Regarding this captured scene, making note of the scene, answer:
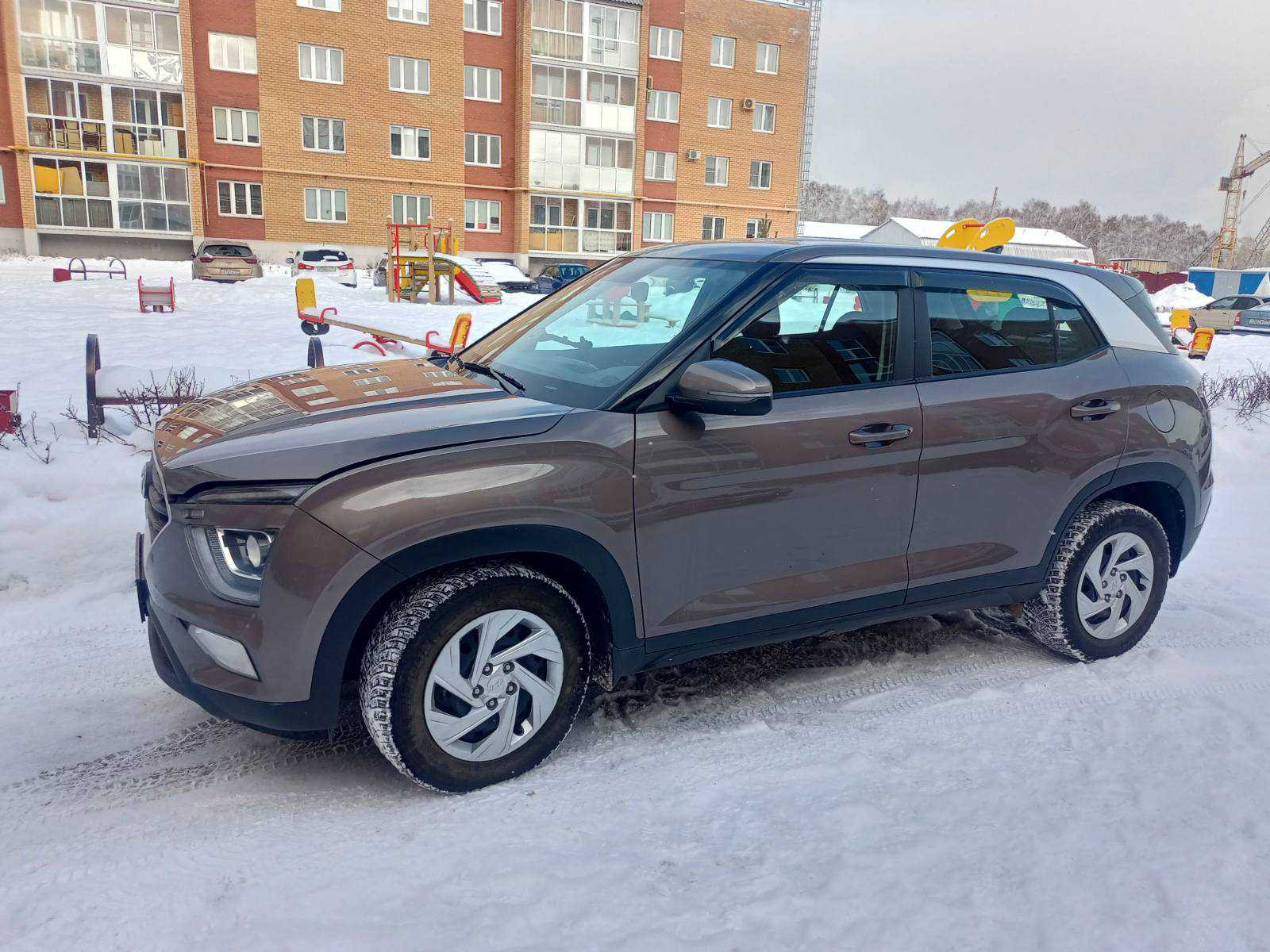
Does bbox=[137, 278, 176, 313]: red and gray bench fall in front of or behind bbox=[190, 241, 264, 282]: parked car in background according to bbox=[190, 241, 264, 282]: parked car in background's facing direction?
behind

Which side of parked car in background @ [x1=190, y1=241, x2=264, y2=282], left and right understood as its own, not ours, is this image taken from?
back

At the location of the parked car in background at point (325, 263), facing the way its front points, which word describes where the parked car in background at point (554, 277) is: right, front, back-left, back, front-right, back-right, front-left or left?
back-right

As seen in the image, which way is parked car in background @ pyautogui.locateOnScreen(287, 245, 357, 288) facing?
away from the camera

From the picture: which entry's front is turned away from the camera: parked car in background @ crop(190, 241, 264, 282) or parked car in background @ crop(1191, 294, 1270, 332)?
parked car in background @ crop(190, 241, 264, 282)

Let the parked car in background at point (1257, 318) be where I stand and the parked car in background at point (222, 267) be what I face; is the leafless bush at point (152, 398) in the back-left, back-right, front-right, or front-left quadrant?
front-left

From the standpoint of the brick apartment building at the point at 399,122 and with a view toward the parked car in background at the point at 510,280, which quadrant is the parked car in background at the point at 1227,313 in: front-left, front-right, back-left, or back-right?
front-left

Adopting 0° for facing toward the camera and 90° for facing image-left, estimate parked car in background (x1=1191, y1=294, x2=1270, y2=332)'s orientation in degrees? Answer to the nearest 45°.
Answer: approximately 90°

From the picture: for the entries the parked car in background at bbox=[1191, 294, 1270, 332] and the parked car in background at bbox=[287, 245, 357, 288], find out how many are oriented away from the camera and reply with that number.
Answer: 1

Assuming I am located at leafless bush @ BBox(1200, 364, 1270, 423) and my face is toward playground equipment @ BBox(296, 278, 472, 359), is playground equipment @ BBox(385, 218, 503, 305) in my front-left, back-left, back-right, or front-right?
front-right

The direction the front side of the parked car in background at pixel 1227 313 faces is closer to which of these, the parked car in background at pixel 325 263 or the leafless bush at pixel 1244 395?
the parked car in background

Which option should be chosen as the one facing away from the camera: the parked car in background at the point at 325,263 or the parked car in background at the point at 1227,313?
the parked car in background at the point at 325,263

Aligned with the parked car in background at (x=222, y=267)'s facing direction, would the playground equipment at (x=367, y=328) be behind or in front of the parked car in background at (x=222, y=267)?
behind

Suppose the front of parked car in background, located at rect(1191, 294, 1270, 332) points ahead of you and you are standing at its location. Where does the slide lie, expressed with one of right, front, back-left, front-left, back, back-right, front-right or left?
front-left

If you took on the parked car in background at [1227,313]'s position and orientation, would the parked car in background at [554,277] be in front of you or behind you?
in front

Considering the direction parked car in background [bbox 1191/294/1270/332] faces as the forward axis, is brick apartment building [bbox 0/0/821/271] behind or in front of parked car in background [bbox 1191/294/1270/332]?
in front
